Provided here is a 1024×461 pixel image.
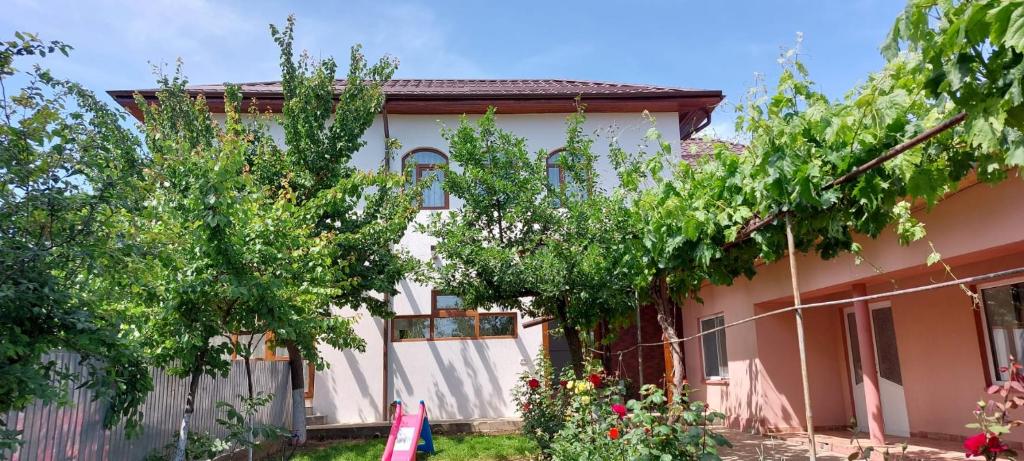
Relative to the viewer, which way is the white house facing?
toward the camera

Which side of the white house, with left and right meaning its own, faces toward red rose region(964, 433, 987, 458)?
front

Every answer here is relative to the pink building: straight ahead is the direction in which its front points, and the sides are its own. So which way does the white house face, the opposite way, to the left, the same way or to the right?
to the left

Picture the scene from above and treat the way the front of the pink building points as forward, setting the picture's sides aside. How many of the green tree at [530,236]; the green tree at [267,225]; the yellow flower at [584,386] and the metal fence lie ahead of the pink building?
4

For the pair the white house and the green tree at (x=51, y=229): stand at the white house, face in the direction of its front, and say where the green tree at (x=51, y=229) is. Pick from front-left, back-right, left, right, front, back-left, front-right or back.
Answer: front

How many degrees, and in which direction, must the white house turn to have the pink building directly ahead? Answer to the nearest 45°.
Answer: approximately 45° to its left

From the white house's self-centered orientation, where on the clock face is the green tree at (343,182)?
The green tree is roughly at 1 o'clock from the white house.

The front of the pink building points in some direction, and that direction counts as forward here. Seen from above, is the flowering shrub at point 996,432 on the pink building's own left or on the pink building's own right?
on the pink building's own left

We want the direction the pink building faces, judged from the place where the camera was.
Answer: facing the viewer and to the left of the viewer

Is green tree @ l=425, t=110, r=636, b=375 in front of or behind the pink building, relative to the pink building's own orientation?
in front

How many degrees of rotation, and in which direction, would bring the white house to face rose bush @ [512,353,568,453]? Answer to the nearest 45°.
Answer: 0° — it already faces it

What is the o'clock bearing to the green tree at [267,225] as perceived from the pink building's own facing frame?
The green tree is roughly at 12 o'clock from the pink building.

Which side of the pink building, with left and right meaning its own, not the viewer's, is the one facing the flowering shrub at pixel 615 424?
front

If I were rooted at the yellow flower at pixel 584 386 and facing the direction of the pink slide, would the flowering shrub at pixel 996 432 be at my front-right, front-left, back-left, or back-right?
back-left

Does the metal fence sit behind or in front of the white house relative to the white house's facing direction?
in front

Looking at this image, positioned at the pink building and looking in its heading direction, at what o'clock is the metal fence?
The metal fence is roughly at 12 o'clock from the pink building.

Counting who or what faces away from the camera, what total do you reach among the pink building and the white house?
0
